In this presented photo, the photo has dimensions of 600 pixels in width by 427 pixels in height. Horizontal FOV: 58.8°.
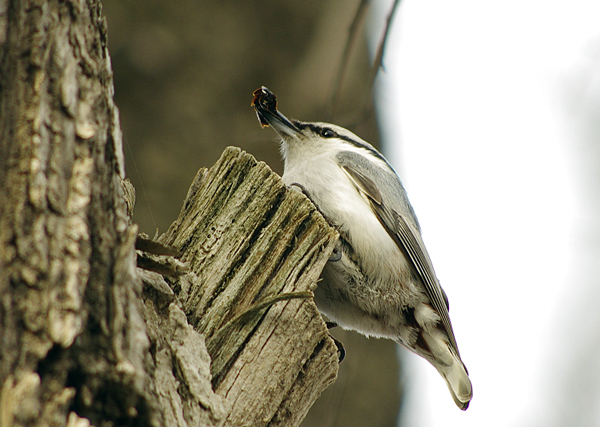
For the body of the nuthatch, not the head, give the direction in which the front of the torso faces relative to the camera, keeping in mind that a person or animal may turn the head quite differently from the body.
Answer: to the viewer's left
